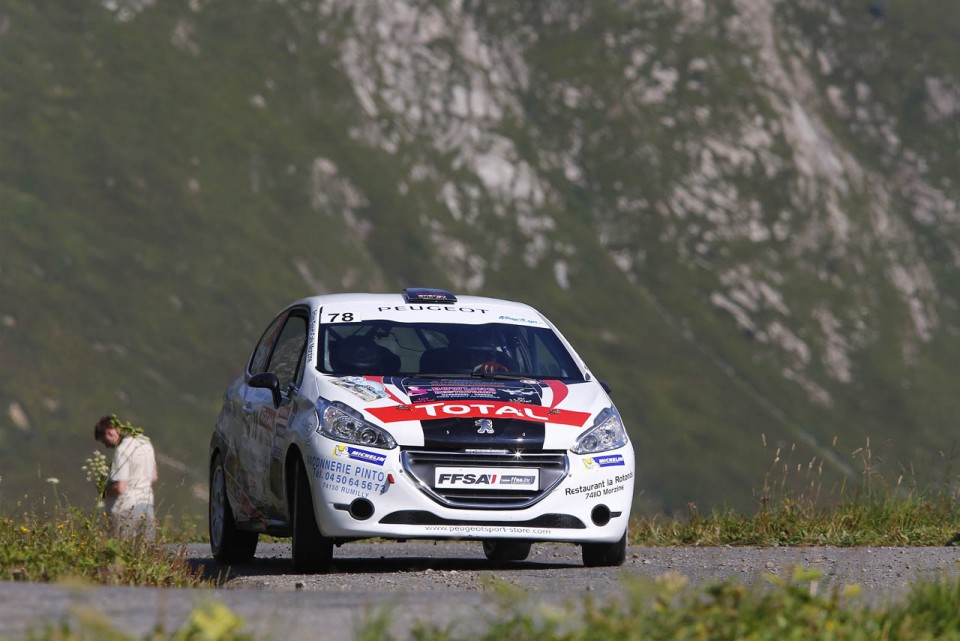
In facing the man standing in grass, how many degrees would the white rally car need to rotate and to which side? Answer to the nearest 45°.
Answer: approximately 135° to its right

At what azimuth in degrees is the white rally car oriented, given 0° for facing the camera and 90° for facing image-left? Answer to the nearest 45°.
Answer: approximately 0°
